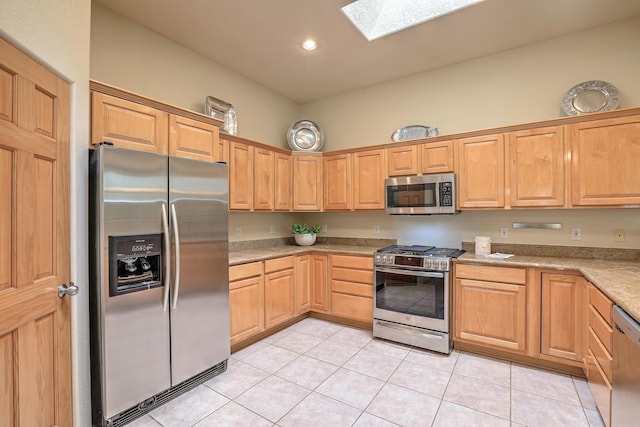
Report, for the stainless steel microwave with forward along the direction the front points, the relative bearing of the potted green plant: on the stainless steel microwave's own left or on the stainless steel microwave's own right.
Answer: on the stainless steel microwave's own right

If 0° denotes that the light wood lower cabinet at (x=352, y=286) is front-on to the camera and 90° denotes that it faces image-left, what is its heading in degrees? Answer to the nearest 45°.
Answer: approximately 45°

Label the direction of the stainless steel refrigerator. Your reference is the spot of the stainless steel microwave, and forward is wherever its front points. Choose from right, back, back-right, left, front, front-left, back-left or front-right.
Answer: front-right

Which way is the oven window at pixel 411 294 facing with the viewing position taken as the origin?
facing the viewer and to the left of the viewer

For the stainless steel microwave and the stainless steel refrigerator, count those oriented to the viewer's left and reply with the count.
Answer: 0

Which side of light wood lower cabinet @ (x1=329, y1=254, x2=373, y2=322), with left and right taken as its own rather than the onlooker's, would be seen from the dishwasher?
left

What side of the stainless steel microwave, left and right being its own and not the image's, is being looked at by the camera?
front

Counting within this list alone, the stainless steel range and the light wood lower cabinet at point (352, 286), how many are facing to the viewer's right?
0

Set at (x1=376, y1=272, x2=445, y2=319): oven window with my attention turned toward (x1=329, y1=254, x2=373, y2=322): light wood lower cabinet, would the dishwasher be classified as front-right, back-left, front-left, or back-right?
back-left

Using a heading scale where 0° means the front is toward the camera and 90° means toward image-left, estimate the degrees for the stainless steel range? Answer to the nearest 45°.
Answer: approximately 45°

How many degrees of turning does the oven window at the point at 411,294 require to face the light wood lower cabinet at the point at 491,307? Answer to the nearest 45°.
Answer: approximately 135° to its left

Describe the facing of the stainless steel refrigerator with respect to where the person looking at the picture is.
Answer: facing the viewer and to the right of the viewer

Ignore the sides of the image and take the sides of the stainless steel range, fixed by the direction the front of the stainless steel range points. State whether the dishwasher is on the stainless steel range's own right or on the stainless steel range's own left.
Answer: on the stainless steel range's own left
